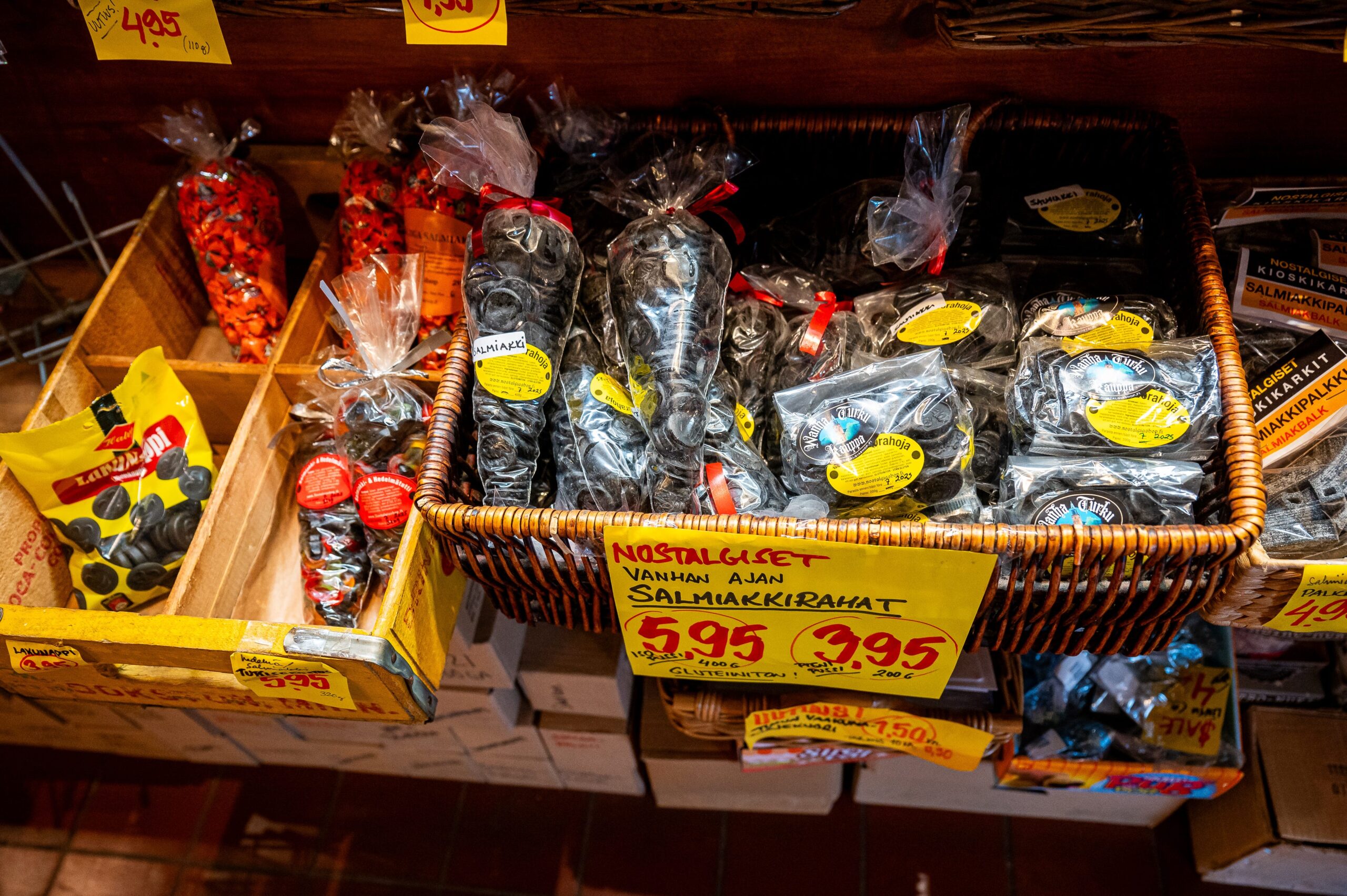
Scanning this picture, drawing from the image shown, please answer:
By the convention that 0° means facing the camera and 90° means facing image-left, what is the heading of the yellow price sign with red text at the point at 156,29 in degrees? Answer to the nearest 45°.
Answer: approximately 0°

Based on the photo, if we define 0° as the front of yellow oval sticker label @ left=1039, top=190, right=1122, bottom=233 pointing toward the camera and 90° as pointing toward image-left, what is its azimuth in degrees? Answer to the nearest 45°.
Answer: approximately 0°

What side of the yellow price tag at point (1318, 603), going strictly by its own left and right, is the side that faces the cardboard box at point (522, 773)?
right

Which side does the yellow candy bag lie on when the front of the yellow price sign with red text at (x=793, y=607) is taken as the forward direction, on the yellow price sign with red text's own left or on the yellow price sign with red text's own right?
on the yellow price sign with red text's own right

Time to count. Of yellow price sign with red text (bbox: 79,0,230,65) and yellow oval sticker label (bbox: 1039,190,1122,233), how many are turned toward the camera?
2
